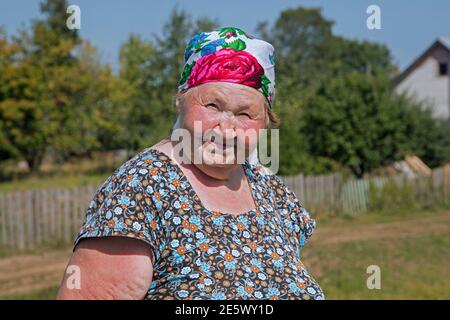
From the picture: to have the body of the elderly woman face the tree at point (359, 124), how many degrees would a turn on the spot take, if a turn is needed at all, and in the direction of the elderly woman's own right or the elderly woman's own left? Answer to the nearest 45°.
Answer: approximately 135° to the elderly woman's own left

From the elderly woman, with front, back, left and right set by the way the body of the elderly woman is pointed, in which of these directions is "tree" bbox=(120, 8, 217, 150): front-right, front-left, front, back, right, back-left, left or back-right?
back-left

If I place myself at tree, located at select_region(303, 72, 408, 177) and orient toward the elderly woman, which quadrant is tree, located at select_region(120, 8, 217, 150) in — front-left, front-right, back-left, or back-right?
back-right

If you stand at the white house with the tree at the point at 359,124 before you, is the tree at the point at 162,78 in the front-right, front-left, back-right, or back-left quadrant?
front-right

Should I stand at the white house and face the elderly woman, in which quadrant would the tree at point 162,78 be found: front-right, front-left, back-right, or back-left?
front-right

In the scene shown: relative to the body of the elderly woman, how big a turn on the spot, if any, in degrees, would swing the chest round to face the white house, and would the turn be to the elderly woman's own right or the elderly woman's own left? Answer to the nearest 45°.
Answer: approximately 90° to the elderly woman's own left

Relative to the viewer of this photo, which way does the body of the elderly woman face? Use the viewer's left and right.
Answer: facing the viewer and to the right of the viewer
